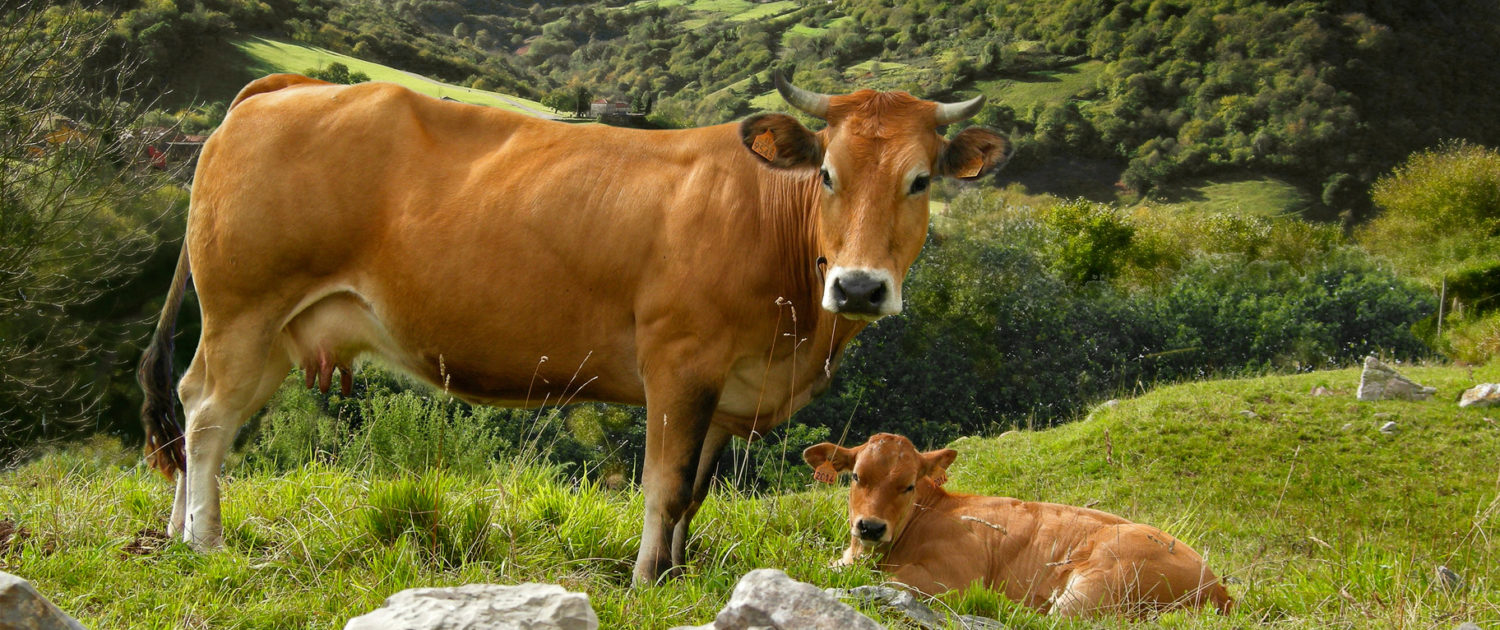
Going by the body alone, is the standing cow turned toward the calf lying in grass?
yes

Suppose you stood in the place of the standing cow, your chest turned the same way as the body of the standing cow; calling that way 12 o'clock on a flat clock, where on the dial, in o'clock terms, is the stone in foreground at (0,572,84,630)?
The stone in foreground is roughly at 4 o'clock from the standing cow.

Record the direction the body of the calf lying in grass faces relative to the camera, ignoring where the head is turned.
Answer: to the viewer's left

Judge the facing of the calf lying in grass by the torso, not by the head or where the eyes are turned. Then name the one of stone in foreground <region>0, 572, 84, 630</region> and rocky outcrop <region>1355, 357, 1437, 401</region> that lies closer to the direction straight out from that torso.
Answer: the stone in foreground

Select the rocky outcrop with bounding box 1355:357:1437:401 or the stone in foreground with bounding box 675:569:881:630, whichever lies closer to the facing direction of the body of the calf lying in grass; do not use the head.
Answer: the stone in foreground

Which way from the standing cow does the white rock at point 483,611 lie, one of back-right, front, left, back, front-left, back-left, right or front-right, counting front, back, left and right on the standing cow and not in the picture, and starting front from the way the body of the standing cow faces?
right

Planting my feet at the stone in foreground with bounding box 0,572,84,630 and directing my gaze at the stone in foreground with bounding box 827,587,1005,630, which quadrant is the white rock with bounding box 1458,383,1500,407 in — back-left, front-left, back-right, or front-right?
front-left

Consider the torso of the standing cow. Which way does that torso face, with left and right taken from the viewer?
facing to the right of the viewer

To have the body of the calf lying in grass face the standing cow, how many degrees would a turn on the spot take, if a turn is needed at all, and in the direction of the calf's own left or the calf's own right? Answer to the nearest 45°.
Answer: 0° — it already faces it

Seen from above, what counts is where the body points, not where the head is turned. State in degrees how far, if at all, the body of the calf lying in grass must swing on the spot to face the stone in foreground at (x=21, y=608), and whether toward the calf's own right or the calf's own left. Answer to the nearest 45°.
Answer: approximately 45° to the calf's own left

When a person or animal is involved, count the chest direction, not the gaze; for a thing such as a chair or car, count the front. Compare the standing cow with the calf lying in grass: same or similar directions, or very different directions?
very different directions
